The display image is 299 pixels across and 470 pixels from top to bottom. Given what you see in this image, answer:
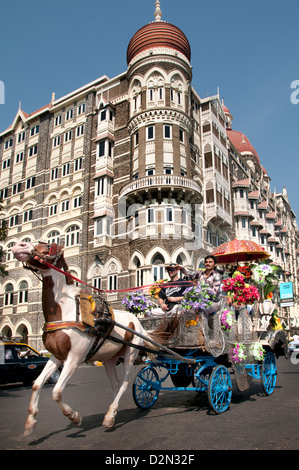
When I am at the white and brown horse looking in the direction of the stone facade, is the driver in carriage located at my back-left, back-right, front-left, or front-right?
front-right

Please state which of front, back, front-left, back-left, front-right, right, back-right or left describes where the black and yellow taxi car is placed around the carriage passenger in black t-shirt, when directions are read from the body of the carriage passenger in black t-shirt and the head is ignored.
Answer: right

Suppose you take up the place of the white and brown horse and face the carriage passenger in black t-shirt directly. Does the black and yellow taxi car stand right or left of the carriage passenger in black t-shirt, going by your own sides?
left

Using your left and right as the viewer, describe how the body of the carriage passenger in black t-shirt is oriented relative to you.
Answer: facing the viewer and to the left of the viewer

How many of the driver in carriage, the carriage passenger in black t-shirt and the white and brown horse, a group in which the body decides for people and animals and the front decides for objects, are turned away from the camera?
0

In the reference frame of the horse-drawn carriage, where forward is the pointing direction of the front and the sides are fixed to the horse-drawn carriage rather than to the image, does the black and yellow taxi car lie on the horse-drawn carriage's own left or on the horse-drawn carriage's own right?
on the horse-drawn carriage's own right

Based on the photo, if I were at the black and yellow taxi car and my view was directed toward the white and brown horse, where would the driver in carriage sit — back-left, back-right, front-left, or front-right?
front-left

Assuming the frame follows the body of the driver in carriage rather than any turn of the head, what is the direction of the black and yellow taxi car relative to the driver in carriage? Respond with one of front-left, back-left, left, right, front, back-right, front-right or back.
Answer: right

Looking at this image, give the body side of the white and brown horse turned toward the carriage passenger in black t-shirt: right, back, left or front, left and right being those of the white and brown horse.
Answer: back

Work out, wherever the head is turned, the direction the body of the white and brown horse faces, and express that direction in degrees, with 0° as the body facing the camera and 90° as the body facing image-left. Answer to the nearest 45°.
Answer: approximately 45°

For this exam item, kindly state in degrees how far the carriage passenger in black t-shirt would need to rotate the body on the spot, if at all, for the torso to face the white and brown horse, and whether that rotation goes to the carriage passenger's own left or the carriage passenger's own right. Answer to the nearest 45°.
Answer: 0° — they already face it
